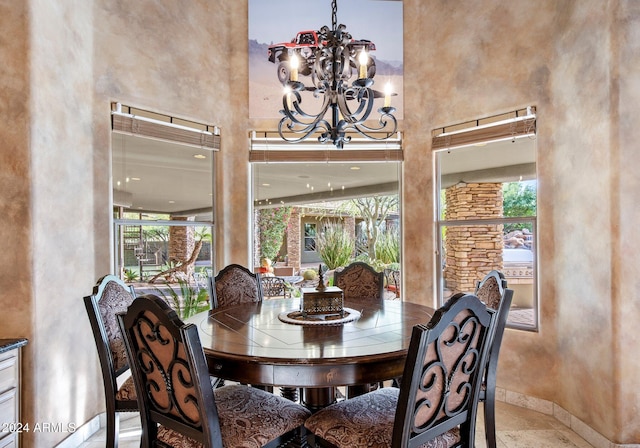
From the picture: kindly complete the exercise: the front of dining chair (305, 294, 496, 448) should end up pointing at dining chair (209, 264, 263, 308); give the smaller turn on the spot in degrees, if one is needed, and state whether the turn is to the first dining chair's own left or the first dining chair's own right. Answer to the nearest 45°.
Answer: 0° — it already faces it

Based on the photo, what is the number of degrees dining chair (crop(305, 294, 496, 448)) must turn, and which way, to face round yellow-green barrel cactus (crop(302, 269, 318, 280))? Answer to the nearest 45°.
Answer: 0° — it already faces it

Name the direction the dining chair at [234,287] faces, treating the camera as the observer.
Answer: facing the viewer and to the right of the viewer

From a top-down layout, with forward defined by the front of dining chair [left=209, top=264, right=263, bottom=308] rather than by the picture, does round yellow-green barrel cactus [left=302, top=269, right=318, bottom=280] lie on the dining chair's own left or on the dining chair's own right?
on the dining chair's own left

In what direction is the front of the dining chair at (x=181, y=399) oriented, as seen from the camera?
facing away from the viewer and to the right of the viewer

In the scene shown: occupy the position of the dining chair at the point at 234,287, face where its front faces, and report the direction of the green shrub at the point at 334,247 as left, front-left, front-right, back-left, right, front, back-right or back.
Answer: left

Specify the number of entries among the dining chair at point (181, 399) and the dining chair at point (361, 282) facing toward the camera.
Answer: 1

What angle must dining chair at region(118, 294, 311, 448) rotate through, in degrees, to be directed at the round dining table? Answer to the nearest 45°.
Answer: approximately 45° to its right

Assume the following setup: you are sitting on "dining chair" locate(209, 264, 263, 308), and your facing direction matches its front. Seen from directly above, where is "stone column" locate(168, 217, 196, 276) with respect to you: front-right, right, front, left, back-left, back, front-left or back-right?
back

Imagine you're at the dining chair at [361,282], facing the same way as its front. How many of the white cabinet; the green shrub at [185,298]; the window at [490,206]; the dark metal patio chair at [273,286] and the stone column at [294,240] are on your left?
1

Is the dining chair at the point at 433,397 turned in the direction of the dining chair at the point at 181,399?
no

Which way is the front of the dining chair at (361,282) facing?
toward the camera

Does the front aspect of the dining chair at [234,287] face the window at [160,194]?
no

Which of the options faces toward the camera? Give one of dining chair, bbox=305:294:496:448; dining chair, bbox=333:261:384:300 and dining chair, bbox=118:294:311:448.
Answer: dining chair, bbox=333:261:384:300

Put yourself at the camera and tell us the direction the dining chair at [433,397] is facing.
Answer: facing away from the viewer and to the left of the viewer

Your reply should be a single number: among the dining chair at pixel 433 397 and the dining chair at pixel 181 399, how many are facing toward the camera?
0

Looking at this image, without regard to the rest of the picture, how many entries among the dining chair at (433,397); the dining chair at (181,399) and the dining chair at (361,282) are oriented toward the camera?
1

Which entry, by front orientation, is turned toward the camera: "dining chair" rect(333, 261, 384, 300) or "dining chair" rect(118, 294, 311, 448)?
"dining chair" rect(333, 261, 384, 300)

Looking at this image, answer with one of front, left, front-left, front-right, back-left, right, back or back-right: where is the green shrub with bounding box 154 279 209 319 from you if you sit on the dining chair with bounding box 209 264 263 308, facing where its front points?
back

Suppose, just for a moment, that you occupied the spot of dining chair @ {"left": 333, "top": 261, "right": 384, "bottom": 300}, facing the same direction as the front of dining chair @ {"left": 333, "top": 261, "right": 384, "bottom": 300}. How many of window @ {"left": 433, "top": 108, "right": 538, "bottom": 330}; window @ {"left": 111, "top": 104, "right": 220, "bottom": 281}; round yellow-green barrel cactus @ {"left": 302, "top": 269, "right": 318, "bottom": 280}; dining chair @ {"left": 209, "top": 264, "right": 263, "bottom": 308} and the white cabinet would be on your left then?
1

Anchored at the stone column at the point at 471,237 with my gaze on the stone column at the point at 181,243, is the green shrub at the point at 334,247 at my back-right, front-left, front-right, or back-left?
front-right
